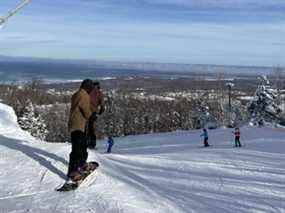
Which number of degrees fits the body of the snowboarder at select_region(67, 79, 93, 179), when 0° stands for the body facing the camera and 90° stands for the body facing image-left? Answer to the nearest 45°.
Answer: approximately 270°
